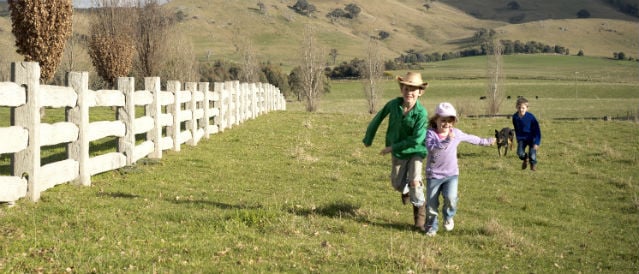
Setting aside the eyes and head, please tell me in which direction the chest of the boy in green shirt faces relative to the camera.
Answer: toward the camera

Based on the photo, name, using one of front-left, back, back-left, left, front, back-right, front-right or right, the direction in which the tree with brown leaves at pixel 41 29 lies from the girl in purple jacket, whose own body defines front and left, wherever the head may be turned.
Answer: back-right

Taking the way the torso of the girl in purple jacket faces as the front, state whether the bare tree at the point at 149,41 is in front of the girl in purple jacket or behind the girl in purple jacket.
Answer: behind

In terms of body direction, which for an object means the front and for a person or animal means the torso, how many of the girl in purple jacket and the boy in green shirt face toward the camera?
2

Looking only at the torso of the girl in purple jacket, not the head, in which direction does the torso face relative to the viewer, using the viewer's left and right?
facing the viewer

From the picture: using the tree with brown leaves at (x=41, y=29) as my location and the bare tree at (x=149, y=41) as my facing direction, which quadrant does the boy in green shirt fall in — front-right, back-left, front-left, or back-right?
back-right

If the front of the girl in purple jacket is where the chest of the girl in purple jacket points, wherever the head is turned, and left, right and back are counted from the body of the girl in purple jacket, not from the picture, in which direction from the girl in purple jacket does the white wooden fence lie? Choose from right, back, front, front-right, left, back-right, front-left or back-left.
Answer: right

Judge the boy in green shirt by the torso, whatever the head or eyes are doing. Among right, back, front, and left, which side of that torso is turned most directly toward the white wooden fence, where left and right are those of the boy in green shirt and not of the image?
right
